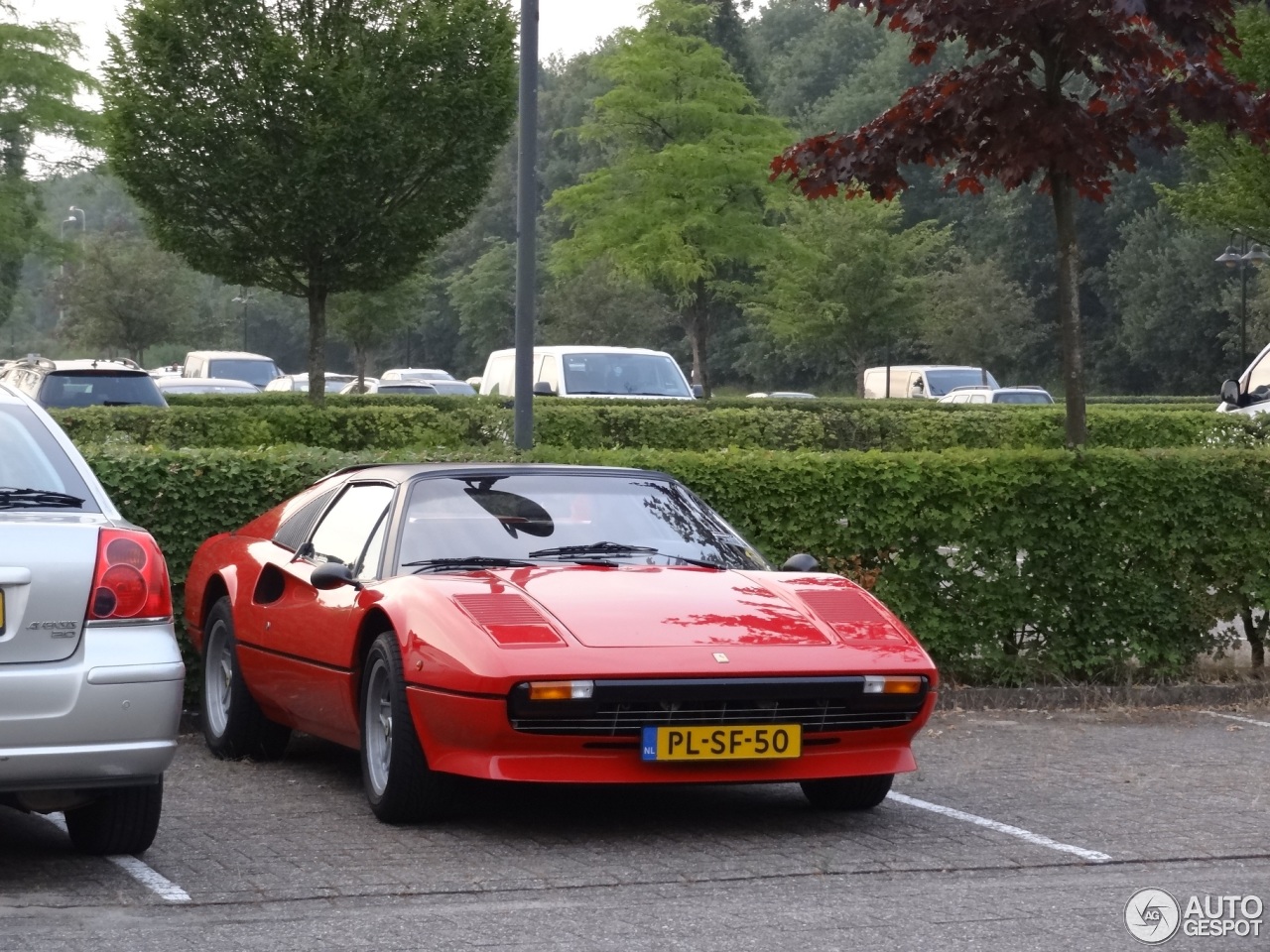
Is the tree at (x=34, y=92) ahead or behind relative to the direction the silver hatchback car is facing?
ahead

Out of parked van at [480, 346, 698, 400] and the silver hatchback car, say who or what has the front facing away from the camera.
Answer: the silver hatchback car

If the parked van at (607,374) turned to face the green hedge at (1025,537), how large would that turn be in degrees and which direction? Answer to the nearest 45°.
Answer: approximately 45° to its right

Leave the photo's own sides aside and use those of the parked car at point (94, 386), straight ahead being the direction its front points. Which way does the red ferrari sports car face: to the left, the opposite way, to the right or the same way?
the opposite way

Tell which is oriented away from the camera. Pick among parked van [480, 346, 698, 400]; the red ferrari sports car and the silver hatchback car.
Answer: the silver hatchback car

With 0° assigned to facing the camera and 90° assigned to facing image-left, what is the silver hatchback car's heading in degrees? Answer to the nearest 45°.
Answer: approximately 180°

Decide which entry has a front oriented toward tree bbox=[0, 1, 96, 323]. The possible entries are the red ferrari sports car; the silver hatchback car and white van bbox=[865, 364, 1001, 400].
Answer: the silver hatchback car

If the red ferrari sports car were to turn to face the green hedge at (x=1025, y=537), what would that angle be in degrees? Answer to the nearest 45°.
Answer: approximately 90° to its left

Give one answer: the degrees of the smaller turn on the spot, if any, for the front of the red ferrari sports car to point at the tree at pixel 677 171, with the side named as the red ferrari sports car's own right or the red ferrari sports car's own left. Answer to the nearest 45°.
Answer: approximately 135° to the red ferrari sports car's own left

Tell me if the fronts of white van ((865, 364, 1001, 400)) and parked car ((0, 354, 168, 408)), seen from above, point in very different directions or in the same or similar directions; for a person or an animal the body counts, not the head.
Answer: very different directions

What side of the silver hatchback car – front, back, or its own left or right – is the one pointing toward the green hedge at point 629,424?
front

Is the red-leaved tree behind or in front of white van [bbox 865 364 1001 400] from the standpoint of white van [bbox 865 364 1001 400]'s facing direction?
in front
